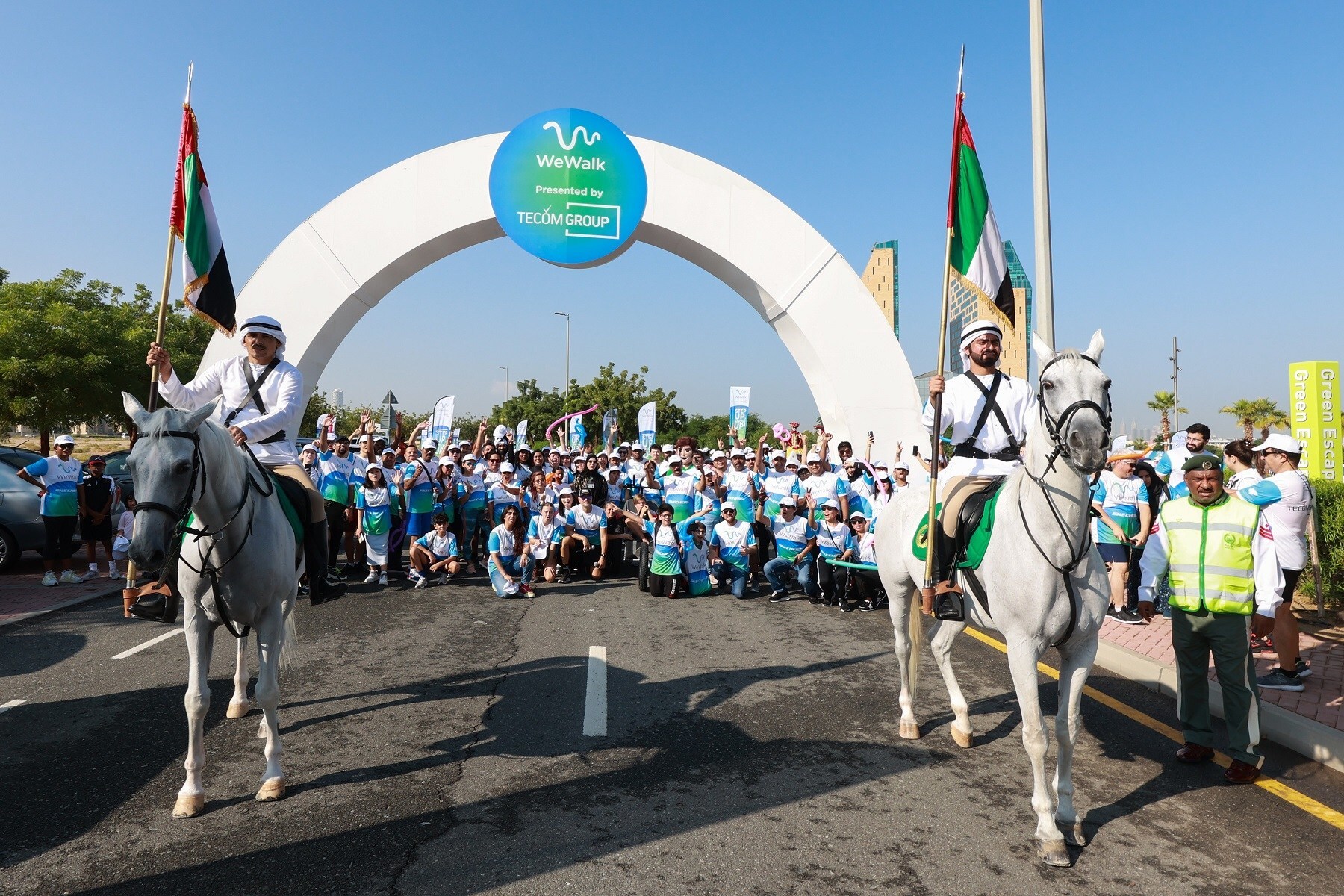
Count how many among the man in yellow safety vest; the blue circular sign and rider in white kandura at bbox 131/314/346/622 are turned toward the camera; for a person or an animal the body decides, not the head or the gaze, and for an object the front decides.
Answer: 3

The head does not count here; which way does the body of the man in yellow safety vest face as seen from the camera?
toward the camera

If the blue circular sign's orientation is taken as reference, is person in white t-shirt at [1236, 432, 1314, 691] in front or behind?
in front

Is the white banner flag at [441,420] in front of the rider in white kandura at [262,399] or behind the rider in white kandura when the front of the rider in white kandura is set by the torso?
behind

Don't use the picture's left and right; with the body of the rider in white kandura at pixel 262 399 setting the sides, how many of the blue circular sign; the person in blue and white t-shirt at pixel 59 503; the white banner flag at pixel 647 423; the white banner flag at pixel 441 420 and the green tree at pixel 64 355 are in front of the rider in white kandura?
0

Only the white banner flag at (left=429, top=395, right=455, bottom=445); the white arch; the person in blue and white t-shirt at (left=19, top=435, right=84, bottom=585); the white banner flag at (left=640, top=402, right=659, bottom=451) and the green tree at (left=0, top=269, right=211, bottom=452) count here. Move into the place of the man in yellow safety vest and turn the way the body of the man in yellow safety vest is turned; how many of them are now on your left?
0

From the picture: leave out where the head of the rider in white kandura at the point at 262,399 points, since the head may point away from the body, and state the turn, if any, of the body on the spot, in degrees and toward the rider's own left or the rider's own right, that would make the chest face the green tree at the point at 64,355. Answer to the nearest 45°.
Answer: approximately 180°

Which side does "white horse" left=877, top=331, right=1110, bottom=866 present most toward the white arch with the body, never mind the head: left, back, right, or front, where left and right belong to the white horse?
back

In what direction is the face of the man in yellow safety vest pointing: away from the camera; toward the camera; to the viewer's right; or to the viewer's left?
toward the camera

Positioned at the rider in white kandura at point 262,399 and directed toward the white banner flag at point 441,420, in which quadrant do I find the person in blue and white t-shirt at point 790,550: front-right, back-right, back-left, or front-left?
front-right

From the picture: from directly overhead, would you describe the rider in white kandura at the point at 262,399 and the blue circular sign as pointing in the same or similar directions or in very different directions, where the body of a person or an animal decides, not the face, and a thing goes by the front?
same or similar directions

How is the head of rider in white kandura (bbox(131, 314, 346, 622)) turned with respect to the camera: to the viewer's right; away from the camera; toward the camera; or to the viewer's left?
toward the camera

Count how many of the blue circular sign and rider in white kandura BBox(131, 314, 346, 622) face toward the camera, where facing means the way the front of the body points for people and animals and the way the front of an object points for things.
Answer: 2

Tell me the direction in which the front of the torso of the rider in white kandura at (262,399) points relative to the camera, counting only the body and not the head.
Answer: toward the camera

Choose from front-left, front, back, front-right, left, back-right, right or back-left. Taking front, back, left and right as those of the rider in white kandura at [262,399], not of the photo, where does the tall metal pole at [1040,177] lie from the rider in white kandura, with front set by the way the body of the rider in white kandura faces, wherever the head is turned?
left

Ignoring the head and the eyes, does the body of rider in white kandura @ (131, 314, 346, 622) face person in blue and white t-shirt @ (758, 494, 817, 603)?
no

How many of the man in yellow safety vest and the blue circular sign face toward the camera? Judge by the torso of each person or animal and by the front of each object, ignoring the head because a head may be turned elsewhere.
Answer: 2

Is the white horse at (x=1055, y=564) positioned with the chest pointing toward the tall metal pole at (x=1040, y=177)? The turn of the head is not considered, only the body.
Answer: no
